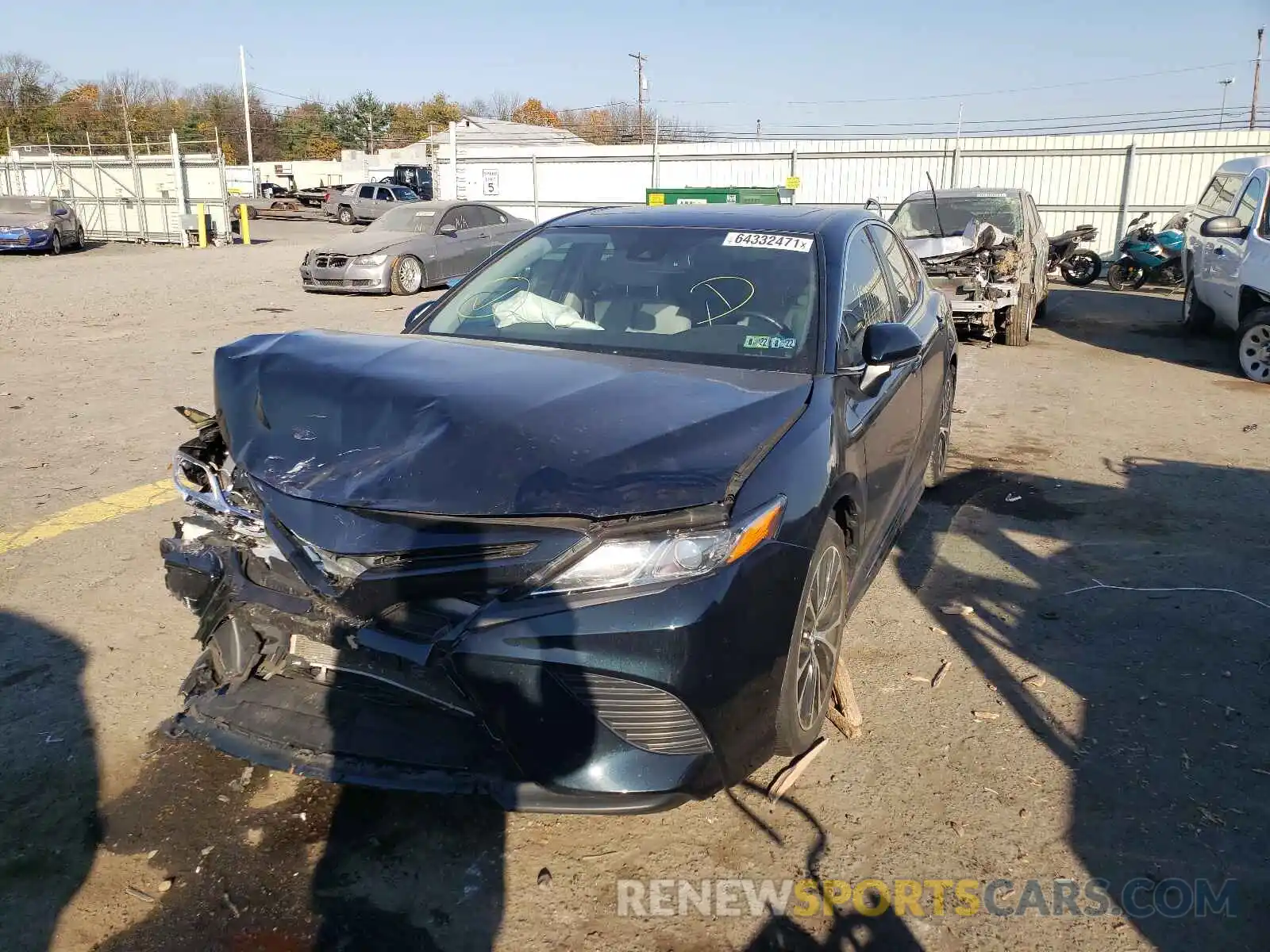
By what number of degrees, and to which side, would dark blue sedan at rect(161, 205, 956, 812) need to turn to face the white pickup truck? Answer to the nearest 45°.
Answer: approximately 180°

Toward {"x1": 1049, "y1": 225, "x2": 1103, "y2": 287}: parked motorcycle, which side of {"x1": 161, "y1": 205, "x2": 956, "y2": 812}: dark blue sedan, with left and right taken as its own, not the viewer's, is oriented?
back

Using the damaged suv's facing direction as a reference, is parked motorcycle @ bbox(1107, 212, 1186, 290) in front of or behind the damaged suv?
behind

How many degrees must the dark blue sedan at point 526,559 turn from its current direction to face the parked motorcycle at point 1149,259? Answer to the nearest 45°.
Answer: approximately 180°

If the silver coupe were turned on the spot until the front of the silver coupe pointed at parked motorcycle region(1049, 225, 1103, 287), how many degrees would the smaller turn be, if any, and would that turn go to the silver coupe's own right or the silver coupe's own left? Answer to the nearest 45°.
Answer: approximately 135° to the silver coupe's own left

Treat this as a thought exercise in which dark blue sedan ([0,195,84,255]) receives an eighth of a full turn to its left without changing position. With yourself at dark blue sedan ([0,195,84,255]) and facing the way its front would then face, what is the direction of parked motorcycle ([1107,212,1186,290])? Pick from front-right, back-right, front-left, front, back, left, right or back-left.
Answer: front-left

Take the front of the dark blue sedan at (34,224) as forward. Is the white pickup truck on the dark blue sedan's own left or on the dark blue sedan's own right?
on the dark blue sedan's own left

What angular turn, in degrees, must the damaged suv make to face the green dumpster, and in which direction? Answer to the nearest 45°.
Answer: approximately 135° to its right

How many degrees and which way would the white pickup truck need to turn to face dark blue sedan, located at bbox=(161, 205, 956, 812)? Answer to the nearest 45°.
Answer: approximately 45° to its right

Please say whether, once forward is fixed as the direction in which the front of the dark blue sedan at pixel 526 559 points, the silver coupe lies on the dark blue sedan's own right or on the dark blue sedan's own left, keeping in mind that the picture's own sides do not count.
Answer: on the dark blue sedan's own right

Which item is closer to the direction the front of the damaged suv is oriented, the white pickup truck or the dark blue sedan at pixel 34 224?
the white pickup truck
